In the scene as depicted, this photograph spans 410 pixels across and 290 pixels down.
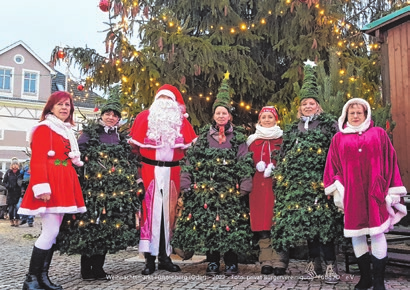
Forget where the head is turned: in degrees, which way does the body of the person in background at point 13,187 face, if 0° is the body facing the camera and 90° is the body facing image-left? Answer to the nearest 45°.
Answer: approximately 0°

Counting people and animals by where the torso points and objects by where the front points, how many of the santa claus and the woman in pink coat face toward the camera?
2

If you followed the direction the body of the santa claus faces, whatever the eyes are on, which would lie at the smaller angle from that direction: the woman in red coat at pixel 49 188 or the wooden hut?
the woman in red coat

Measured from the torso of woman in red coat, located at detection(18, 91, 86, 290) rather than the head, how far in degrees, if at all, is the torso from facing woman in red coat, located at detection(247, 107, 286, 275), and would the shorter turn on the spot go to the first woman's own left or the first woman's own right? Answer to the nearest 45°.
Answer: approximately 45° to the first woman's own left

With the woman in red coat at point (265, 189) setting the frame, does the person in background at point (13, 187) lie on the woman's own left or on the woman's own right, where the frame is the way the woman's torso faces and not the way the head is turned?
on the woman's own right

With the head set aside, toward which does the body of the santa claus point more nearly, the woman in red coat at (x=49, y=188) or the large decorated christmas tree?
the woman in red coat

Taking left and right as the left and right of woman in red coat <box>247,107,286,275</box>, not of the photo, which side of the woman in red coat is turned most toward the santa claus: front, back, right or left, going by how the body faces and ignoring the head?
right

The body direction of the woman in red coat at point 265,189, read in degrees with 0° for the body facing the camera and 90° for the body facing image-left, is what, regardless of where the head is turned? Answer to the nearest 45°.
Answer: approximately 0°

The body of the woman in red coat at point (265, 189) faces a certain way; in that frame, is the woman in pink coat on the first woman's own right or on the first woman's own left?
on the first woman's own left

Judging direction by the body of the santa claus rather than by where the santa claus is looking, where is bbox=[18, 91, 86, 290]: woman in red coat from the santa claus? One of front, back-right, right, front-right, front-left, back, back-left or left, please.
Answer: front-right
